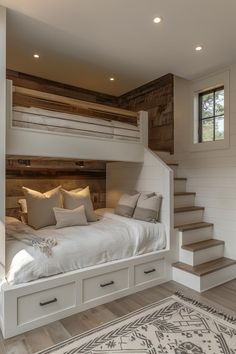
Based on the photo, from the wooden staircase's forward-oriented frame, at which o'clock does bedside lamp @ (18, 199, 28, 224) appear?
The bedside lamp is roughly at 4 o'clock from the wooden staircase.

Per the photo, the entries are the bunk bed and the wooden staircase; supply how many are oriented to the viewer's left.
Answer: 0

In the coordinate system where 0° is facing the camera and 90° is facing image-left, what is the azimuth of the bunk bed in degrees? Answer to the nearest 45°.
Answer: approximately 315°

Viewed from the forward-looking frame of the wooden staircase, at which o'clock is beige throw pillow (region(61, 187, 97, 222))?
The beige throw pillow is roughly at 4 o'clock from the wooden staircase.

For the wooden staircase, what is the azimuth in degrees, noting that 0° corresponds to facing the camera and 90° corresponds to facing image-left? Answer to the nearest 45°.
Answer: approximately 315°

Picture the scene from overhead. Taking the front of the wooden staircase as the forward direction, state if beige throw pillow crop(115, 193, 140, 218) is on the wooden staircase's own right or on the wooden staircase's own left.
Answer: on the wooden staircase's own right

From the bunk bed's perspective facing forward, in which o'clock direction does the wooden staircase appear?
The wooden staircase is roughly at 10 o'clock from the bunk bed.
